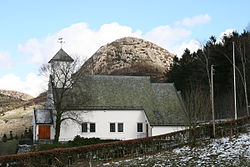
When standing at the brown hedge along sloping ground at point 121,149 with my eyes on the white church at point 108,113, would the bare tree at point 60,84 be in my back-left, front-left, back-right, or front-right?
front-left

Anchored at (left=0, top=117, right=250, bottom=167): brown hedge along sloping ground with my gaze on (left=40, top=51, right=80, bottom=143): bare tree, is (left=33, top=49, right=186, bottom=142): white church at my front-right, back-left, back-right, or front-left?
front-right

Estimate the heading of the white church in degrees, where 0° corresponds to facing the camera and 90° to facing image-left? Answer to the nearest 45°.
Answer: approximately 90°
